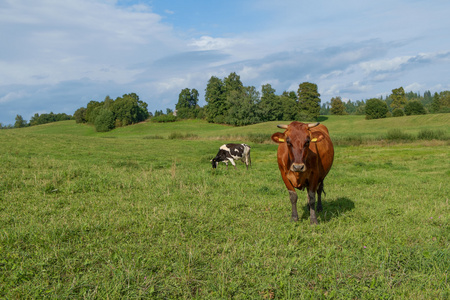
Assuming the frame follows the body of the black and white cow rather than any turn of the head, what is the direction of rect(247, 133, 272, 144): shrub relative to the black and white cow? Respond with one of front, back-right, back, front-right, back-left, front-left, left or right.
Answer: right

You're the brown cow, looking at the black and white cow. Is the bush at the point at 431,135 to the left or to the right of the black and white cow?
right

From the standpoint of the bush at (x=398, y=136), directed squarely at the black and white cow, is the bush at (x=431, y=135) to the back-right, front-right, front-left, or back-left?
back-left

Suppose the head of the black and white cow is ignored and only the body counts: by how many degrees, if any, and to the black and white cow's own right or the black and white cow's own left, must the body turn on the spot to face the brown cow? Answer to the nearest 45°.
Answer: approximately 90° to the black and white cow's own left

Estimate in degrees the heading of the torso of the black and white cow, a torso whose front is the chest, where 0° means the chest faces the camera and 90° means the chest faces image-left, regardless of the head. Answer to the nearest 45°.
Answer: approximately 90°

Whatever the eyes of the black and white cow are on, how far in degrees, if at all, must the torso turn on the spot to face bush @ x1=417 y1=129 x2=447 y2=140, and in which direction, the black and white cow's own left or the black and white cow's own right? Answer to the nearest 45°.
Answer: approximately 135° to the black and white cow's own right
